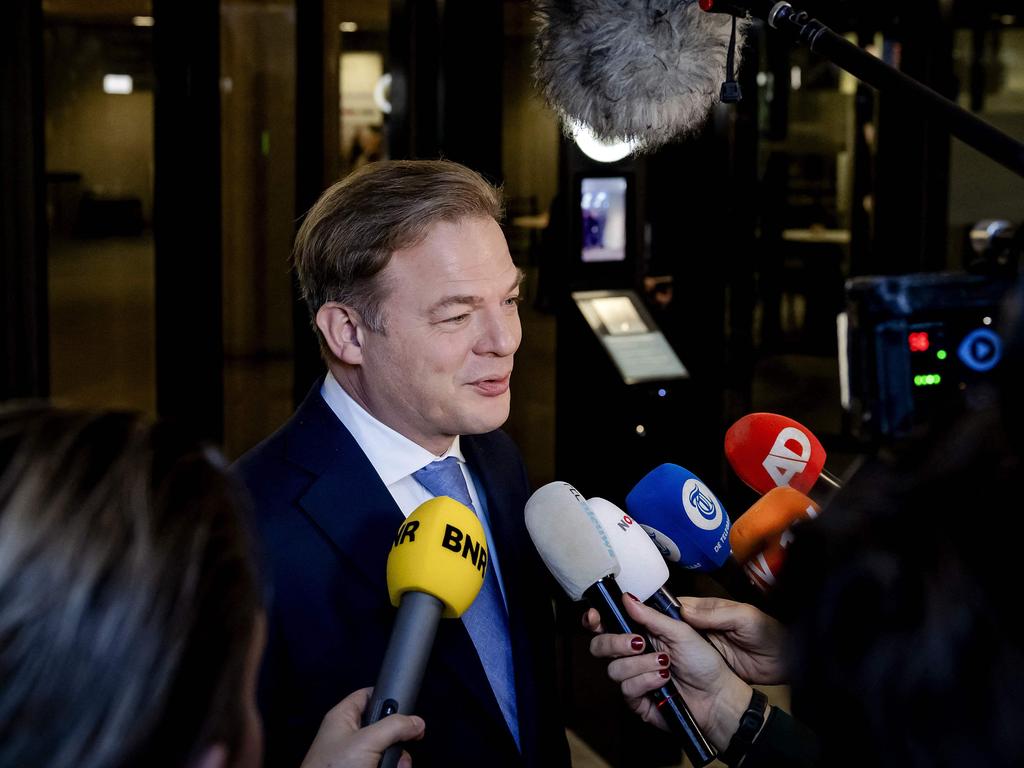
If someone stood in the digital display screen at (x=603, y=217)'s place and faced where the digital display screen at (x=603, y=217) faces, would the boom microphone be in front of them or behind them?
in front

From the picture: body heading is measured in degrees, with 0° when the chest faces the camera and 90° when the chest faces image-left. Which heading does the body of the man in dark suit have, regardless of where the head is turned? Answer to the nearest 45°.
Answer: approximately 315°

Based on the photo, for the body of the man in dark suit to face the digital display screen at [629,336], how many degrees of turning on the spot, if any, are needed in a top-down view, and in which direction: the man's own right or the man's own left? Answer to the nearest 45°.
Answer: approximately 135° to the man's own left

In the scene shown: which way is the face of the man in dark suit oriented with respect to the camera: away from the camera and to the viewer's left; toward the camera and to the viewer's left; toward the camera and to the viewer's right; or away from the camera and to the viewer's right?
toward the camera and to the viewer's right

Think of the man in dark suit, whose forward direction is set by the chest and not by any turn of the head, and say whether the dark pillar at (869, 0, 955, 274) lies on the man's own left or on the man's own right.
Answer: on the man's own left

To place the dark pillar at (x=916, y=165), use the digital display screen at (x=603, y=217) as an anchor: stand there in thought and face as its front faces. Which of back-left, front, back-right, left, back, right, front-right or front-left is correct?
back-left

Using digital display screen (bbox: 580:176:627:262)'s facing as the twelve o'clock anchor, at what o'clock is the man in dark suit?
The man in dark suit is roughly at 12 o'clock from the digital display screen.

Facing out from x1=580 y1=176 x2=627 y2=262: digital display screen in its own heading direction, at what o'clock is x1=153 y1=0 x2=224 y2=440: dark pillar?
The dark pillar is roughly at 3 o'clock from the digital display screen.

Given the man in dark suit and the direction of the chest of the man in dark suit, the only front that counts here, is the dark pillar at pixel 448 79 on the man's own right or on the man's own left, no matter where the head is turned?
on the man's own left

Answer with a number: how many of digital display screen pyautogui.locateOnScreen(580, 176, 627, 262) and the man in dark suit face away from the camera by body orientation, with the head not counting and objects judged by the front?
0

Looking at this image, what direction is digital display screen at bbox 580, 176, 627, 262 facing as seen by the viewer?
toward the camera

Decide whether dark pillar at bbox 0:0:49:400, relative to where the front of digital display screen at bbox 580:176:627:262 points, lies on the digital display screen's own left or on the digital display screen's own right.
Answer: on the digital display screen's own right
